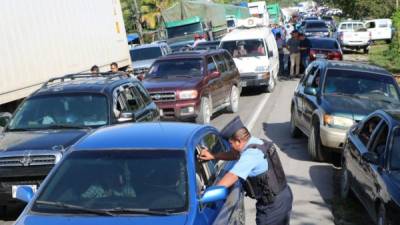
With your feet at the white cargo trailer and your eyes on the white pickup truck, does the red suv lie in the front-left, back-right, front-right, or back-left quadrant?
front-right

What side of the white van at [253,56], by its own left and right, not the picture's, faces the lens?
front

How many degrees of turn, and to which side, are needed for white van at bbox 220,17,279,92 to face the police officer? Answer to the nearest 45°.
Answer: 0° — it already faces them

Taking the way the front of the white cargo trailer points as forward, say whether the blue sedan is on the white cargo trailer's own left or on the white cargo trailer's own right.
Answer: on the white cargo trailer's own left

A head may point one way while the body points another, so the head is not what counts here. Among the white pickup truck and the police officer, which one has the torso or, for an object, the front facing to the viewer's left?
the police officer

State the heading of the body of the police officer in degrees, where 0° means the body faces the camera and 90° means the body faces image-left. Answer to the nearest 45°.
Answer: approximately 90°

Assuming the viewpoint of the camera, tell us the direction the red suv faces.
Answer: facing the viewer and to the left of the viewer

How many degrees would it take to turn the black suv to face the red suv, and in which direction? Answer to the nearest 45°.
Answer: approximately 180°

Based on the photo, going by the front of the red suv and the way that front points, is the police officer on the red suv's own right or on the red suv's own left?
on the red suv's own left

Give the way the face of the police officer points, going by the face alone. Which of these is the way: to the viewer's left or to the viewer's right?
to the viewer's left
